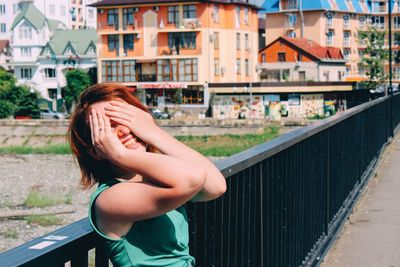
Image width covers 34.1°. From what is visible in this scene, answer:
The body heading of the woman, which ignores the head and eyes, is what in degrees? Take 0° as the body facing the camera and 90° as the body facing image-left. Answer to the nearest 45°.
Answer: approximately 315°

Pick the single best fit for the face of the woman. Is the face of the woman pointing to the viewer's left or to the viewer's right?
to the viewer's right
